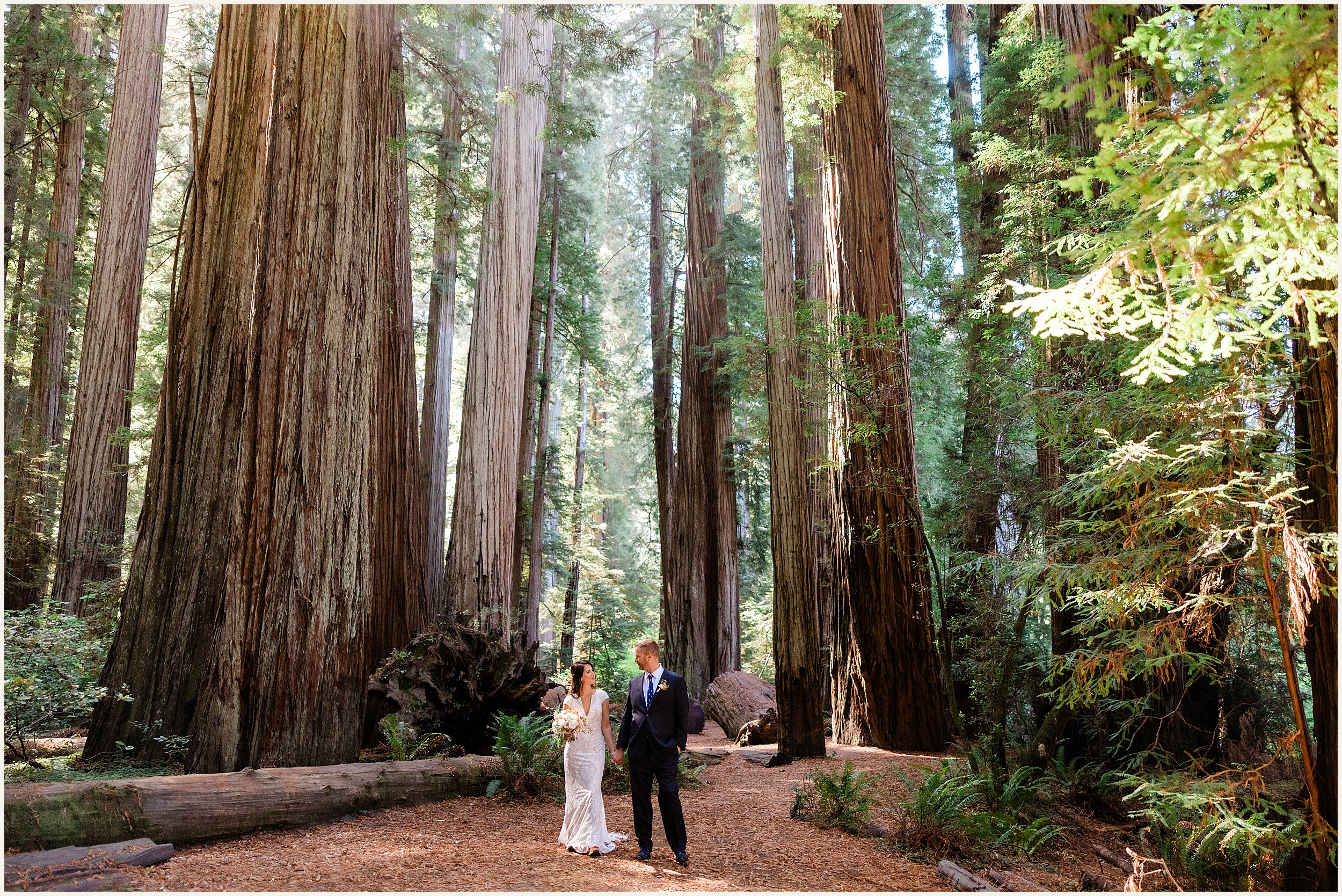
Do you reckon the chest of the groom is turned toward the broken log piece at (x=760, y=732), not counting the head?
no

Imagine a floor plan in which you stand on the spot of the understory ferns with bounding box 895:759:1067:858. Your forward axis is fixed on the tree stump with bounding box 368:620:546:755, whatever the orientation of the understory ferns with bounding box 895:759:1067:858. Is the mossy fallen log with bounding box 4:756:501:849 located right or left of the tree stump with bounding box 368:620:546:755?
left

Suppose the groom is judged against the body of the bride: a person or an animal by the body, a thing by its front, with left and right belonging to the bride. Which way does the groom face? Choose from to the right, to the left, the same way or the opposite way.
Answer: the same way

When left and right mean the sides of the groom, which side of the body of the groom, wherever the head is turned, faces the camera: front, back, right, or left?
front

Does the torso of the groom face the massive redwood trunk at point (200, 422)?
no

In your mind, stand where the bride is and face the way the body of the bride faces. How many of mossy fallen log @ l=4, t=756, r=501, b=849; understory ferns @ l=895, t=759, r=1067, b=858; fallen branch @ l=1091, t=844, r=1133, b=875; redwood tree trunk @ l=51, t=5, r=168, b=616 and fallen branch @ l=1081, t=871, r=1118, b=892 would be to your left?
3

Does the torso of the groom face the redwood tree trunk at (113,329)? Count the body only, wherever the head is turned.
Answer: no

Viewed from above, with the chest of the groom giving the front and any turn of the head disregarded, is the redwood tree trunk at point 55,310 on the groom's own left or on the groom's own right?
on the groom's own right

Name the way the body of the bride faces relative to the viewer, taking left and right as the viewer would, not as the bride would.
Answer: facing the viewer

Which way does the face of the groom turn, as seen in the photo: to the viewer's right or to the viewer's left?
to the viewer's left

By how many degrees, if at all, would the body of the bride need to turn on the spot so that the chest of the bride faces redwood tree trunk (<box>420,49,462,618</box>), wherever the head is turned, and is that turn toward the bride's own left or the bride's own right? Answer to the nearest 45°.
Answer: approximately 180°

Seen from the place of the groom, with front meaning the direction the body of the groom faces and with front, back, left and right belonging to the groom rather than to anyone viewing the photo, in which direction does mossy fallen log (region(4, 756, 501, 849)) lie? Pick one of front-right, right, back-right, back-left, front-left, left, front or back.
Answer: right

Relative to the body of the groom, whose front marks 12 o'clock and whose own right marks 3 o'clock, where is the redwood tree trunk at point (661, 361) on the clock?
The redwood tree trunk is roughly at 6 o'clock from the groom.

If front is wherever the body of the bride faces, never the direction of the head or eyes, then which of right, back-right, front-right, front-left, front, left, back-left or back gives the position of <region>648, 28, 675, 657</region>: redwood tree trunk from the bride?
back

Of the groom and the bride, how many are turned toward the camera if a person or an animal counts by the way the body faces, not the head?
2
